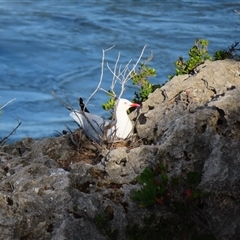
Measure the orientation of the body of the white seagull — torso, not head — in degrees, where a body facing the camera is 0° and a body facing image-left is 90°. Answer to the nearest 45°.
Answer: approximately 270°

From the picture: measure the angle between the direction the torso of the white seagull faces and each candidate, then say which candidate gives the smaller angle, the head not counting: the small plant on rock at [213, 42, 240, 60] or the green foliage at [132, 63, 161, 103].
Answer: the small plant on rock

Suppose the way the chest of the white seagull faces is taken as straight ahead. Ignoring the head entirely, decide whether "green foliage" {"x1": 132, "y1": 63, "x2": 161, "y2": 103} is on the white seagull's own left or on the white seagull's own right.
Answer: on the white seagull's own left

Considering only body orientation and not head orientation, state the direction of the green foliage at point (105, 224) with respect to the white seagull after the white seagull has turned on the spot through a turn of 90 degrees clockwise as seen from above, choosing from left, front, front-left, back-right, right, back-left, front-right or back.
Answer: front

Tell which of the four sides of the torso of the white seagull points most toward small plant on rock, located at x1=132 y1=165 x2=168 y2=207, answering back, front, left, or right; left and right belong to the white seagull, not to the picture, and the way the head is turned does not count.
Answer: right

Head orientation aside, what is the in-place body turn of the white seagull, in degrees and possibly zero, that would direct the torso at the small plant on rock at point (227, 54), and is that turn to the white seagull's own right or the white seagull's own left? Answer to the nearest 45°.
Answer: approximately 45° to the white seagull's own left

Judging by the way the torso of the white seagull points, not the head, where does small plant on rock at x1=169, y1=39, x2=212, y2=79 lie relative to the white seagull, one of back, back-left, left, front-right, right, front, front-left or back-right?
front-left
